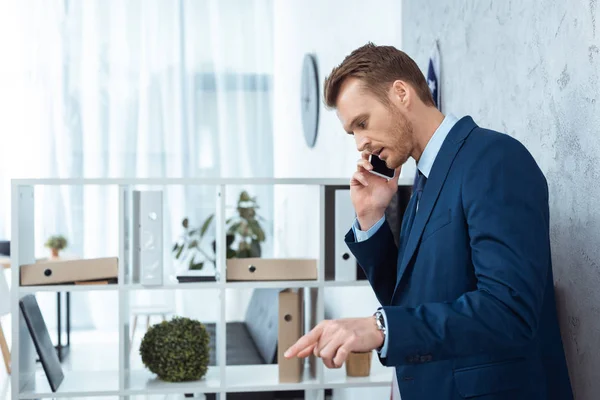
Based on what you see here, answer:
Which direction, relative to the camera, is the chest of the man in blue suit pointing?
to the viewer's left

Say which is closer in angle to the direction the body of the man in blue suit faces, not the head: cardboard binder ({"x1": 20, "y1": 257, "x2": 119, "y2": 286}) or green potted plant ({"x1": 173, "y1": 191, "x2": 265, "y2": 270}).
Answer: the cardboard binder

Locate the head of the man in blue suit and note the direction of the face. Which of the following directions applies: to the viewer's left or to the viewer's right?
to the viewer's left

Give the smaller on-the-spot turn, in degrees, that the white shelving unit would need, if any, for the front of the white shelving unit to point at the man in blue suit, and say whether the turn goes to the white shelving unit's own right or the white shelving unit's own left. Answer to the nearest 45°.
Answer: approximately 45° to the white shelving unit's own left

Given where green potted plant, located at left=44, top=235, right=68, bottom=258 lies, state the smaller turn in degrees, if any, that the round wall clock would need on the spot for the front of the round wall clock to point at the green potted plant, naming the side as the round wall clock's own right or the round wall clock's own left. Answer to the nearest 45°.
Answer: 0° — it already faces it

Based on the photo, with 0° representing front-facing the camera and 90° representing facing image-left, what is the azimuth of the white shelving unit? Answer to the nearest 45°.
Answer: approximately 0°

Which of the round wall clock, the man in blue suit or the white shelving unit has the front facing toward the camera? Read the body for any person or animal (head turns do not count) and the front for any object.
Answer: the white shelving unit

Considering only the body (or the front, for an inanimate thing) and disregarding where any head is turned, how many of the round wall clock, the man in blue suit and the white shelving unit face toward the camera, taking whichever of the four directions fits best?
1

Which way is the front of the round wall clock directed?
to the viewer's left
